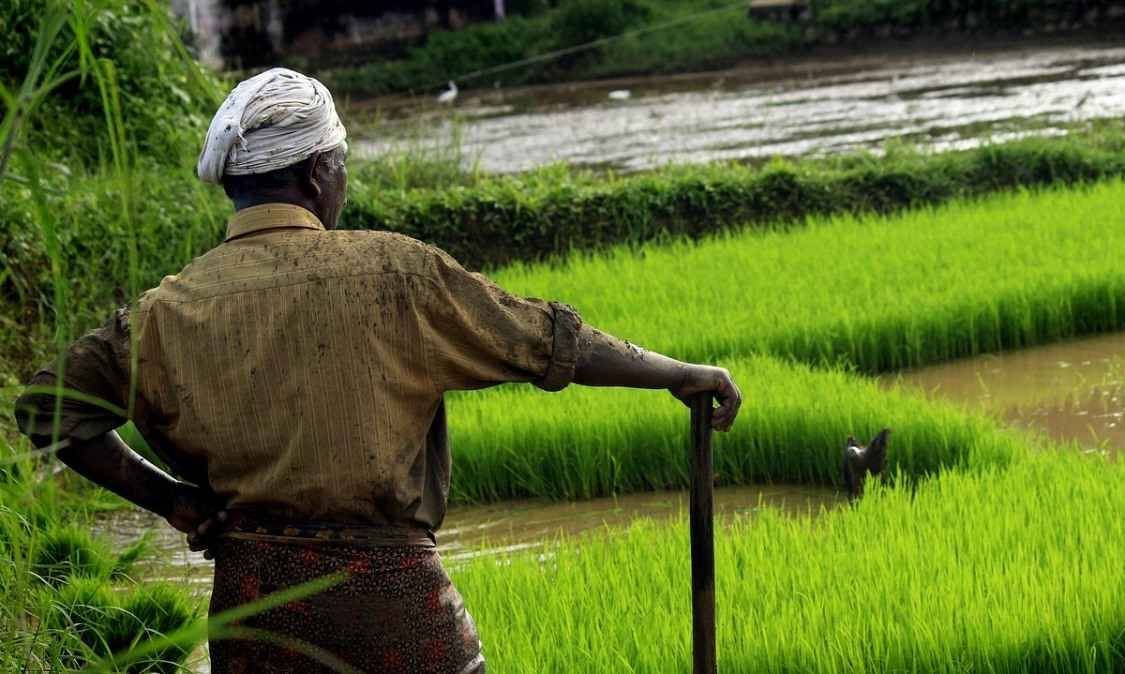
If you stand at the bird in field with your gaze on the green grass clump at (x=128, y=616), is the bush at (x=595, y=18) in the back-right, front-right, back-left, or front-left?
back-right

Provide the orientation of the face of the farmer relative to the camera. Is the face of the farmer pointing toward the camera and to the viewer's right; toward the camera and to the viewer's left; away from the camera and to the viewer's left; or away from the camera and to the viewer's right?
away from the camera and to the viewer's right

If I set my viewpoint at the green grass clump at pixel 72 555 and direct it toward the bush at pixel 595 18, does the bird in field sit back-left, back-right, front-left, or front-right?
front-right
